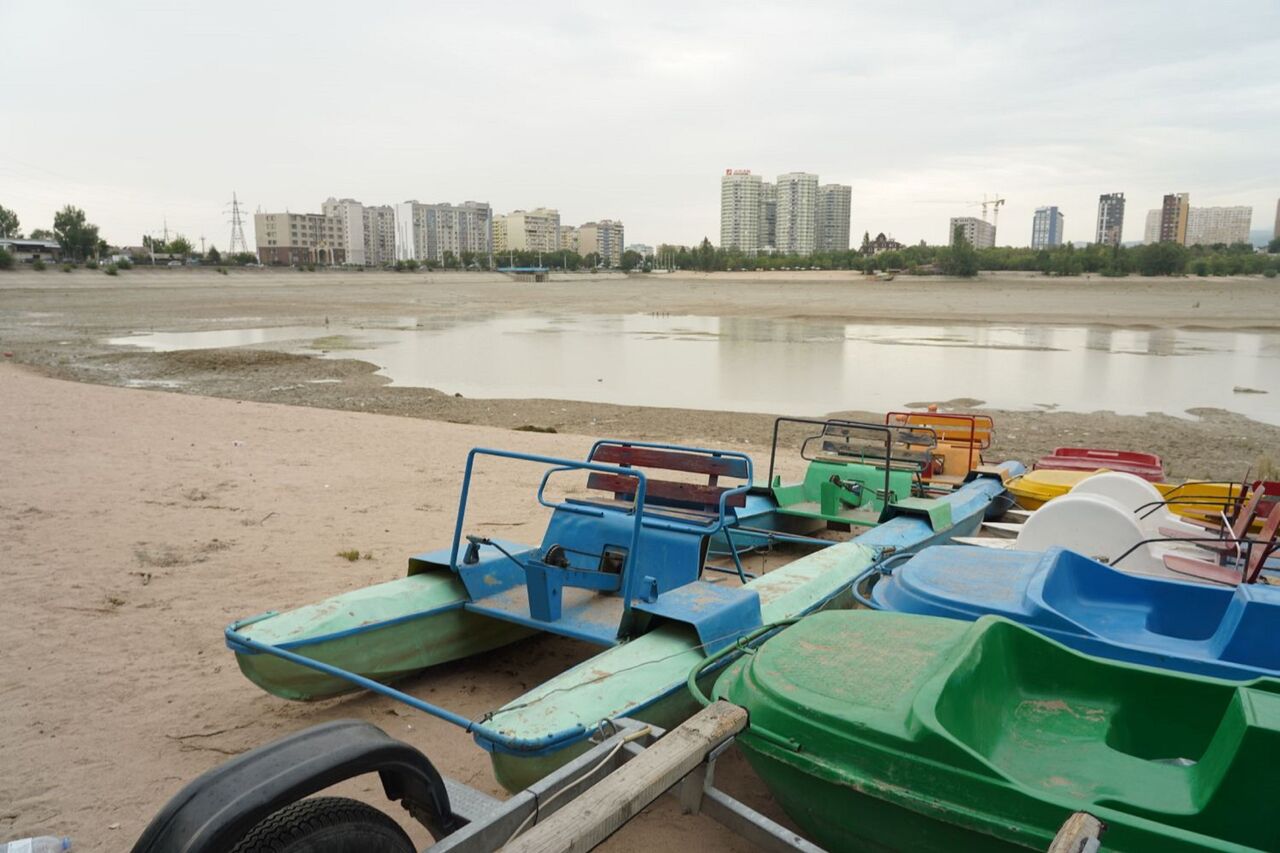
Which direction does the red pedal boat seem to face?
to the viewer's left

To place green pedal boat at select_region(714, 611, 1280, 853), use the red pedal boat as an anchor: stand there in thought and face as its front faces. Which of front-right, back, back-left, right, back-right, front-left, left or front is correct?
left

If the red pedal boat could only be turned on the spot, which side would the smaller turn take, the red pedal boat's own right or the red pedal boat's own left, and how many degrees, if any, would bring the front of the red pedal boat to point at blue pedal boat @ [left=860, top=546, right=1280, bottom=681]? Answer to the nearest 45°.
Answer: approximately 90° to the red pedal boat's own left

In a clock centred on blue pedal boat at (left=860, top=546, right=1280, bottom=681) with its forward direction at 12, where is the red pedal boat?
The red pedal boat is roughly at 3 o'clock from the blue pedal boat.

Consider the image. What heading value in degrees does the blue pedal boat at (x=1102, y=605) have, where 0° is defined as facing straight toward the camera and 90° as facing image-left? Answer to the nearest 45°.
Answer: approximately 90°

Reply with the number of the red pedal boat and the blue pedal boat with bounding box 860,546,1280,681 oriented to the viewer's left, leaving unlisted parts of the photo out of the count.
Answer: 2

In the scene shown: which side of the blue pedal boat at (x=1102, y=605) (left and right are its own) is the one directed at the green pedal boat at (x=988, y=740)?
left
